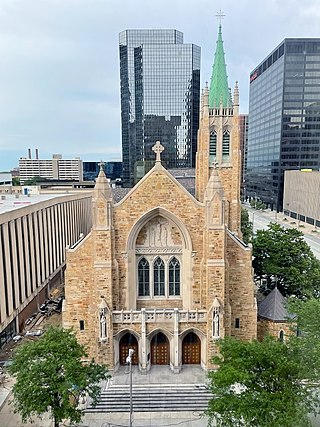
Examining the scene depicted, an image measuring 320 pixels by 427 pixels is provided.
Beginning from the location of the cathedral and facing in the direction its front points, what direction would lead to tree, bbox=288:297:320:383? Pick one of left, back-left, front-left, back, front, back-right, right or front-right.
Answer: front-left

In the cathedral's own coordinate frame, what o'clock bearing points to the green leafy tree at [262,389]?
The green leafy tree is roughly at 11 o'clock from the cathedral.

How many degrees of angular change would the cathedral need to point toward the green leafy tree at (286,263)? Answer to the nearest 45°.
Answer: approximately 135° to its left

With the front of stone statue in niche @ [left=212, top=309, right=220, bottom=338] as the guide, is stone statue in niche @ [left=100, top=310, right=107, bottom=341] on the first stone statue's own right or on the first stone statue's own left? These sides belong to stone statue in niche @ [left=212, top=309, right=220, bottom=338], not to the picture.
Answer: on the first stone statue's own right

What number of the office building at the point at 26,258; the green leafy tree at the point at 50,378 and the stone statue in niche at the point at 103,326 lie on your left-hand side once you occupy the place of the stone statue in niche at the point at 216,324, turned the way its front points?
0

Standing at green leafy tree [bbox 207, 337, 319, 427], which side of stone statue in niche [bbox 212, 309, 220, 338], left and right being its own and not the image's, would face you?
front

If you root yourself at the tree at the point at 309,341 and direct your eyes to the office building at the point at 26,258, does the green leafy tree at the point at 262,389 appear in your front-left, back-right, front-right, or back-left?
front-left

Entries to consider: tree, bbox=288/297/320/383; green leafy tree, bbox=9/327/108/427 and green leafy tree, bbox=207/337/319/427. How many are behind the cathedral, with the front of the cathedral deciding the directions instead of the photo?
0

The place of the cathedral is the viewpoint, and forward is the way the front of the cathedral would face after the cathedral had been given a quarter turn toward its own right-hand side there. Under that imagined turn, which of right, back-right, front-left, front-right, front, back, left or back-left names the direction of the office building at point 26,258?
front-right

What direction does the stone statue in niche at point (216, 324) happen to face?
toward the camera

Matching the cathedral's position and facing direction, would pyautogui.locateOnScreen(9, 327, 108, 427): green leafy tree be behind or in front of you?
in front

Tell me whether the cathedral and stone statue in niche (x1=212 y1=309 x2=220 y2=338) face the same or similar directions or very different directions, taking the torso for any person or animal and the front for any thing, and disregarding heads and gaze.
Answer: same or similar directions

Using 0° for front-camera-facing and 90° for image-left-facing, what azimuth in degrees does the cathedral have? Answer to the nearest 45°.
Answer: approximately 0°
